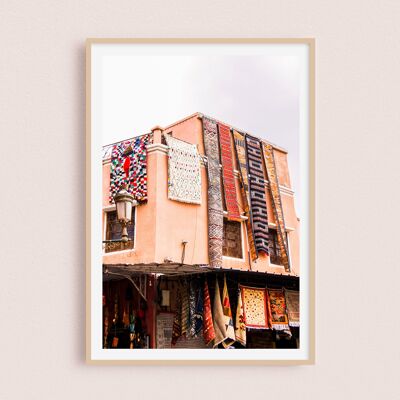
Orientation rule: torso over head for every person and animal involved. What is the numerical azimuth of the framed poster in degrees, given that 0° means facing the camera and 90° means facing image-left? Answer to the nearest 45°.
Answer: approximately 0°
